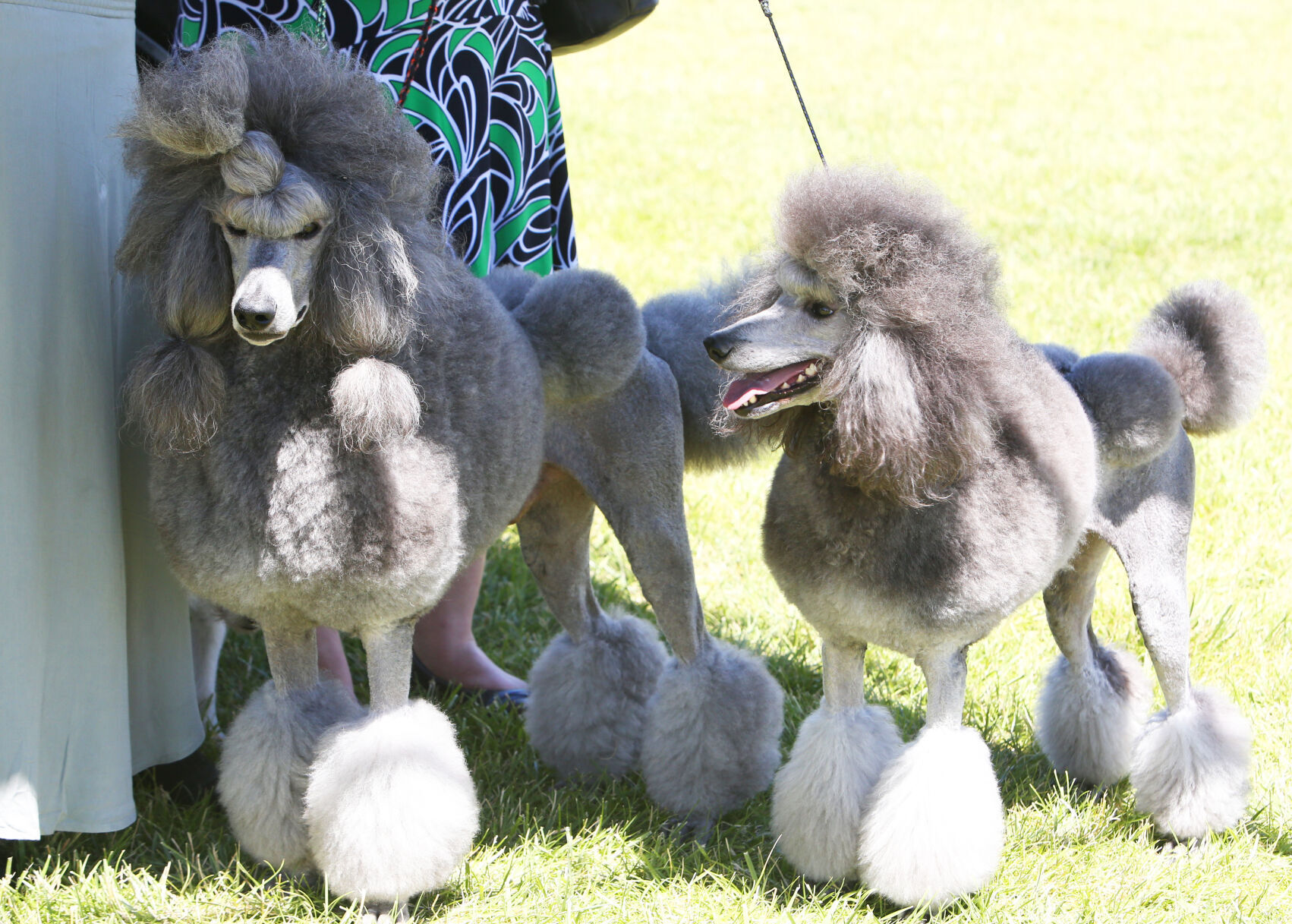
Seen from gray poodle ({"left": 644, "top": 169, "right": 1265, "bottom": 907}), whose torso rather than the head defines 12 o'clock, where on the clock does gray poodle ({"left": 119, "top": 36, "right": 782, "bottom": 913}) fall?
gray poodle ({"left": 119, "top": 36, "right": 782, "bottom": 913}) is roughly at 1 o'clock from gray poodle ({"left": 644, "top": 169, "right": 1265, "bottom": 907}).

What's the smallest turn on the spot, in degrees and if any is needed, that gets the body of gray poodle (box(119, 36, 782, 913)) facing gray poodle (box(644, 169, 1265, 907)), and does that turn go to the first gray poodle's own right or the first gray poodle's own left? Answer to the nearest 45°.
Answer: approximately 135° to the first gray poodle's own left

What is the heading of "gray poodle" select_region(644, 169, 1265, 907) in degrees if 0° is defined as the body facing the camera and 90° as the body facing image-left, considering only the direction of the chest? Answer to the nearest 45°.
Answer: approximately 45°

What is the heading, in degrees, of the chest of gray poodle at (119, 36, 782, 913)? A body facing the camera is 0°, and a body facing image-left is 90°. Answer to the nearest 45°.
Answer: approximately 45°
